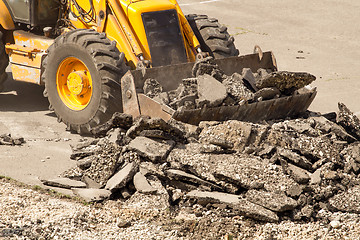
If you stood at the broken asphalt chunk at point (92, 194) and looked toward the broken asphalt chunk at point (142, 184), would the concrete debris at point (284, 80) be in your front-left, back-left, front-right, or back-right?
front-left

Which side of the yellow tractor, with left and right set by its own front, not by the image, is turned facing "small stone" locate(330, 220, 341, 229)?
front

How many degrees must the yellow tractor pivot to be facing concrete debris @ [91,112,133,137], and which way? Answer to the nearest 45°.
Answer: approximately 45° to its right

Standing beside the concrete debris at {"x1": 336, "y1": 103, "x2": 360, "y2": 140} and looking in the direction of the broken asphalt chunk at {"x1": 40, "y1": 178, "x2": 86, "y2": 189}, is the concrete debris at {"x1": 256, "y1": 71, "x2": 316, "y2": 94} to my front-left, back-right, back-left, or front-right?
front-right

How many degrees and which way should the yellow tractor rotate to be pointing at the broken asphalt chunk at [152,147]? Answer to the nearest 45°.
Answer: approximately 45° to its right

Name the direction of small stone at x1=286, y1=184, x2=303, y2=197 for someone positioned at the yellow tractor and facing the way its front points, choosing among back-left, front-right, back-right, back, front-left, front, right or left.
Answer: front

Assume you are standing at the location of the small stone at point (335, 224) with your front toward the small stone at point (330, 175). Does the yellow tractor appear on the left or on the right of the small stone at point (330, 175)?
left

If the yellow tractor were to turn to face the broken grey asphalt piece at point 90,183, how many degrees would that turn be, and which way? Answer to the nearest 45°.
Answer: approximately 45° to its right

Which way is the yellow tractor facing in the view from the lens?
facing the viewer and to the right of the viewer

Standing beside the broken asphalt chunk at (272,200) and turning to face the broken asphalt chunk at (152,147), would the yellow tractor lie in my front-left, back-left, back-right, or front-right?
front-right

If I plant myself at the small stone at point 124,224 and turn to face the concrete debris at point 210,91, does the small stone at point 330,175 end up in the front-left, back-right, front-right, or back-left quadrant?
front-right

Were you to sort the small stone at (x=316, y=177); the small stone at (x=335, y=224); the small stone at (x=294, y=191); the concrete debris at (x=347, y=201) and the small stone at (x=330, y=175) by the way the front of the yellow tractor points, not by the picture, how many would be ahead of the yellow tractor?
5

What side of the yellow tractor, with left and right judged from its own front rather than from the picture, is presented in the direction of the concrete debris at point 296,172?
front

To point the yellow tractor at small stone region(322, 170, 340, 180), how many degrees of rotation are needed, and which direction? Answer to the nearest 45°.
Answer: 0° — it already faces it

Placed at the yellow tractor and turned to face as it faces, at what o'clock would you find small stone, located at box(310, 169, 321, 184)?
The small stone is roughly at 12 o'clock from the yellow tractor.

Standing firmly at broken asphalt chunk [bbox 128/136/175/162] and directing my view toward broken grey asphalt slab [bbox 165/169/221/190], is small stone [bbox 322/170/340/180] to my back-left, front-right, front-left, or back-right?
front-left

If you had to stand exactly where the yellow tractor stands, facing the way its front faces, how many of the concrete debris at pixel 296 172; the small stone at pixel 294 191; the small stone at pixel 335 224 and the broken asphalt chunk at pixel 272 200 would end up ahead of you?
4
